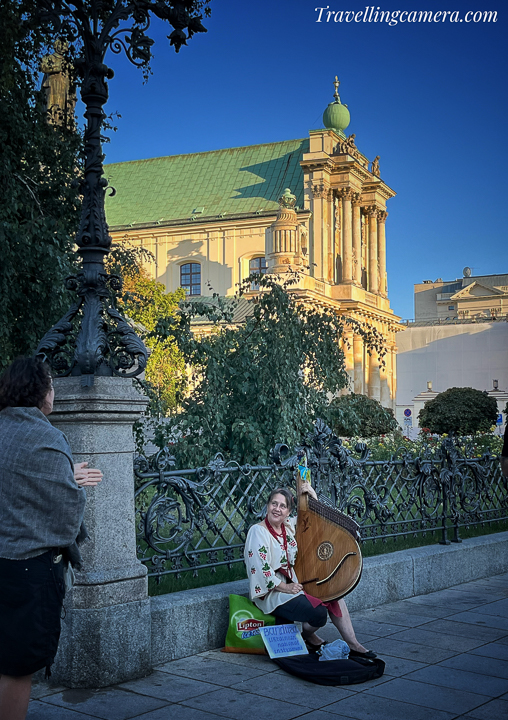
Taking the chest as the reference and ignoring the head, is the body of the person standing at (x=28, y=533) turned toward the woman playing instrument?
yes

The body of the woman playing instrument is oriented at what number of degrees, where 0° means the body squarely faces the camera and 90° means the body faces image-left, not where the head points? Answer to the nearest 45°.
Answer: approximately 315°

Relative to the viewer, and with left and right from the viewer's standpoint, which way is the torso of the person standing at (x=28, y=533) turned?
facing away from the viewer and to the right of the viewer

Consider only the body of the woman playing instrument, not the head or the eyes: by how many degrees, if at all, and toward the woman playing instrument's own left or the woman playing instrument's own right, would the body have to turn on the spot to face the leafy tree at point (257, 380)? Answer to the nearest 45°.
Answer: approximately 135° to the woman playing instrument's own left

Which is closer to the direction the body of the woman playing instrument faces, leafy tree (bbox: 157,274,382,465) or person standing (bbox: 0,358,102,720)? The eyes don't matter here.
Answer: the person standing

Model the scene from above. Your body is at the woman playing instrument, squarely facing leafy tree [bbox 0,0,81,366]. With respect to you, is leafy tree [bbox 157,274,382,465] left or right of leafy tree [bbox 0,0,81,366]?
right

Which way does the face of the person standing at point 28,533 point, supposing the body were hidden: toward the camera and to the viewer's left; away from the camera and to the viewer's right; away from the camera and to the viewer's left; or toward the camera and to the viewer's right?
away from the camera and to the viewer's right
